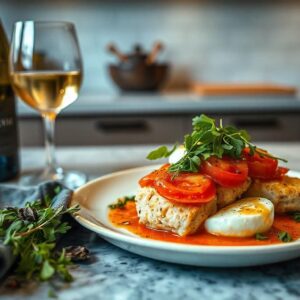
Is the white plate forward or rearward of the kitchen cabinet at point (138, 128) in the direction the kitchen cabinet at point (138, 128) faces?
forward

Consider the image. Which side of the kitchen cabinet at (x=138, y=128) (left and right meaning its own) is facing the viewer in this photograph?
front

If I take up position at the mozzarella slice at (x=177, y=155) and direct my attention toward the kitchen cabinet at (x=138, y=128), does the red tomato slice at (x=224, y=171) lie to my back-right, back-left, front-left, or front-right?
back-right

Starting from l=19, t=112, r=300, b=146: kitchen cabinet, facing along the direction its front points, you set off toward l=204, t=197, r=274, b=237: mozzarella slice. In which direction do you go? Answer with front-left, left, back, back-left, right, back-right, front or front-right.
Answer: front

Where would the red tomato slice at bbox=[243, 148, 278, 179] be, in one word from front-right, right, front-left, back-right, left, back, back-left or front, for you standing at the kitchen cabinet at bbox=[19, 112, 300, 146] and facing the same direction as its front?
front

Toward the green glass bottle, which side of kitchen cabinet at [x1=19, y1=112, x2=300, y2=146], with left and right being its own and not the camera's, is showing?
front

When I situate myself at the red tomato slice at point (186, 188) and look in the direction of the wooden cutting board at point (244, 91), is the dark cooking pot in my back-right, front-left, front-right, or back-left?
front-left

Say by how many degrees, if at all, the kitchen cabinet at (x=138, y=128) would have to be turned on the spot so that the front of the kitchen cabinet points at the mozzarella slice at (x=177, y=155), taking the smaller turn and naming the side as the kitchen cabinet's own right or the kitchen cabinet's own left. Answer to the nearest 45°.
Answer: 0° — it already faces it

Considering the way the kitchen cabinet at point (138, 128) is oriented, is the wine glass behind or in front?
in front

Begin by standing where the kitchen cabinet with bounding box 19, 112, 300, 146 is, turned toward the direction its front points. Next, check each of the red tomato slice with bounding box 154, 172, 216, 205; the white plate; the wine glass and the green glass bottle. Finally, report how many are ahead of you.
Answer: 4

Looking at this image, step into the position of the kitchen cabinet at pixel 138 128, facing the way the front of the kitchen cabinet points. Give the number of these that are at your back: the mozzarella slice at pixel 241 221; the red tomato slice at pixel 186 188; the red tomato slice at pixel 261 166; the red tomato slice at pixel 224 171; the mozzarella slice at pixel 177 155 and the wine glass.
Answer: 0

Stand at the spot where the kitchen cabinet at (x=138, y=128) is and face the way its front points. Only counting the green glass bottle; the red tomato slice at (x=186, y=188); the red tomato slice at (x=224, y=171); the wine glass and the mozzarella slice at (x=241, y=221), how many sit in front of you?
5

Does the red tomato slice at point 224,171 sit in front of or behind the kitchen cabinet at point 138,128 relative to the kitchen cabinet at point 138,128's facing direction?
in front
